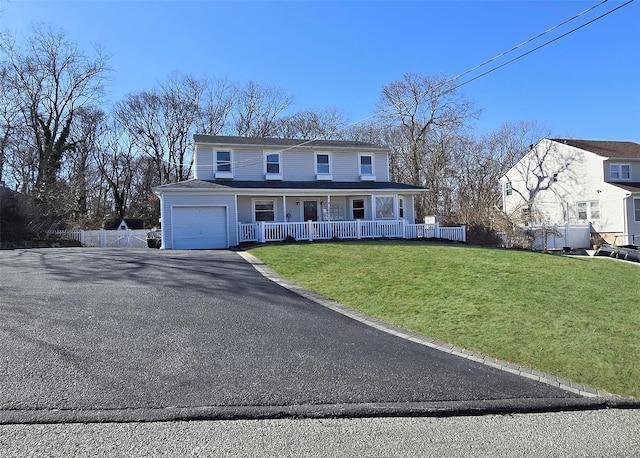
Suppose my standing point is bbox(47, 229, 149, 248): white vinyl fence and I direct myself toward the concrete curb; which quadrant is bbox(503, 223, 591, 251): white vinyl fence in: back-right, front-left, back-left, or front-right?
front-left

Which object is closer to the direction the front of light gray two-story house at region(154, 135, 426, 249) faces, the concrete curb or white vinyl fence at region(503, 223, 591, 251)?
the concrete curb

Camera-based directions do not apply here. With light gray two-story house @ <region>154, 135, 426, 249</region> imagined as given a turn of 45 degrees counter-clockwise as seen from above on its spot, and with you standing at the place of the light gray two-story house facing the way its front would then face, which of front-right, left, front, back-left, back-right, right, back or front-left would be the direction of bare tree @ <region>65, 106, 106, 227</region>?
back

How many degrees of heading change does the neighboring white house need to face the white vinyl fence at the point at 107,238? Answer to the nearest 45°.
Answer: approximately 90° to its right

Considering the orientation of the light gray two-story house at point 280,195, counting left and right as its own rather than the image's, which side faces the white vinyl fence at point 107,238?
right

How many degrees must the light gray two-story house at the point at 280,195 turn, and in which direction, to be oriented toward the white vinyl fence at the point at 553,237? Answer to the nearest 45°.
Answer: approximately 90° to its left

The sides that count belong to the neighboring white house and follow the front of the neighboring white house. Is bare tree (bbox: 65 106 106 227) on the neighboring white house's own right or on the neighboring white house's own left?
on the neighboring white house's own right

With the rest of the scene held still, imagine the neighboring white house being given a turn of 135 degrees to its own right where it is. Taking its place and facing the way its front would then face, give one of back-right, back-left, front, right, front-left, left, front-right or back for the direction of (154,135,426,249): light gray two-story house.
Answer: front-left

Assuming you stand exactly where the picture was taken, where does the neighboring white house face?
facing the viewer and to the right of the viewer

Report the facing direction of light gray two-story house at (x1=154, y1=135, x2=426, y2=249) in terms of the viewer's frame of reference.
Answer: facing the viewer

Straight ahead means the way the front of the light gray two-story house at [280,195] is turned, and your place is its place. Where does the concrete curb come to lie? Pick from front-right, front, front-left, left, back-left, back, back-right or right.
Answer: front
